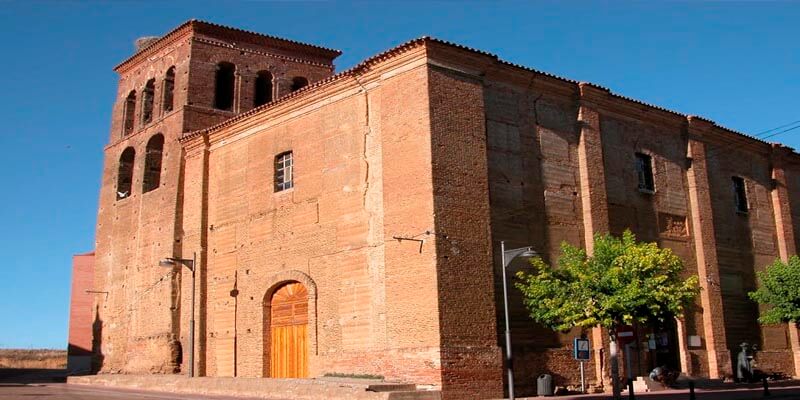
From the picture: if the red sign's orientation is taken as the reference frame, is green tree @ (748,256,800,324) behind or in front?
behind

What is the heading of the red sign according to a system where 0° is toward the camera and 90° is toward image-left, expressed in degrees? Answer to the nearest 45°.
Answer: approximately 0°

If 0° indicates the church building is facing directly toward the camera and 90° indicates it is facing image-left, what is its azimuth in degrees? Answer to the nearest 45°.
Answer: approximately 45°

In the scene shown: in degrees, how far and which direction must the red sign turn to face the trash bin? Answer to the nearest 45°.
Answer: approximately 90° to its right

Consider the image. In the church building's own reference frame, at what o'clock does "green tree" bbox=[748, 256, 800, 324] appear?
The green tree is roughly at 7 o'clock from the church building.
